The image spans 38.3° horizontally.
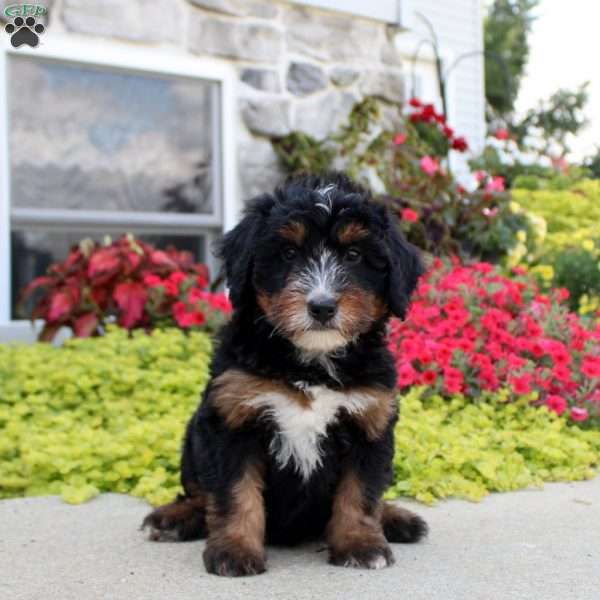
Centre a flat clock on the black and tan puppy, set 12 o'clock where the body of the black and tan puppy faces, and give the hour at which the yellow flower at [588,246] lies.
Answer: The yellow flower is roughly at 7 o'clock from the black and tan puppy.

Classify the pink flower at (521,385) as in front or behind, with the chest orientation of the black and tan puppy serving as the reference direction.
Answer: behind

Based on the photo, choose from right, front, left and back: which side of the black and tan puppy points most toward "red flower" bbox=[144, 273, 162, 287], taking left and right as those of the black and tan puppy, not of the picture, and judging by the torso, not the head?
back

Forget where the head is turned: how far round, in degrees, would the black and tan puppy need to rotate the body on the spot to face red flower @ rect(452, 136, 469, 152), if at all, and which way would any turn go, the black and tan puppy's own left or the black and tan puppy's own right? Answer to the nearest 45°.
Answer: approximately 180°

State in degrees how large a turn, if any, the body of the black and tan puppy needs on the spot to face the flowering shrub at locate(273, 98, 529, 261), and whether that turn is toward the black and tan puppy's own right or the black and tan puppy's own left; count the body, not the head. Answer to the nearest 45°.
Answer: approximately 180°

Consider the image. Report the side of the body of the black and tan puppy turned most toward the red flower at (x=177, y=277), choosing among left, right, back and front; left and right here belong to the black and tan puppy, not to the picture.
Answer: back

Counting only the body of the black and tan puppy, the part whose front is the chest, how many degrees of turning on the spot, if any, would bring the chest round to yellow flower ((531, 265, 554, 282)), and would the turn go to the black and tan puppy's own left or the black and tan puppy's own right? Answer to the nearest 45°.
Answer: approximately 135° to the black and tan puppy's own left

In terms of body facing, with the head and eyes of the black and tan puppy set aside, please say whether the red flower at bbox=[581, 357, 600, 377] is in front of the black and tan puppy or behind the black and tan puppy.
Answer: behind

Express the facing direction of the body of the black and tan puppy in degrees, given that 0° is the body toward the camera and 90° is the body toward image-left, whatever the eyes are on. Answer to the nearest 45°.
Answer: approximately 0°

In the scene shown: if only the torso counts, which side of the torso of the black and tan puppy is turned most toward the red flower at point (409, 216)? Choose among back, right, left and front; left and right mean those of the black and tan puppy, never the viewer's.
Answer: back

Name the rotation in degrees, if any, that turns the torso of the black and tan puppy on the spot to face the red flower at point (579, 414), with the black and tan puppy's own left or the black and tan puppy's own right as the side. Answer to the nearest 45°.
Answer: approximately 135° to the black and tan puppy's own left

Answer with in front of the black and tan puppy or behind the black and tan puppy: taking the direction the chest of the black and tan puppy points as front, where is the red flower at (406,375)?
behind

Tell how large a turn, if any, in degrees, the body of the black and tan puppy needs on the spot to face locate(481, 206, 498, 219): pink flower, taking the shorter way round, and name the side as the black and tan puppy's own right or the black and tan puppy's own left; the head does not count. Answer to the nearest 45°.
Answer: approximately 180°
